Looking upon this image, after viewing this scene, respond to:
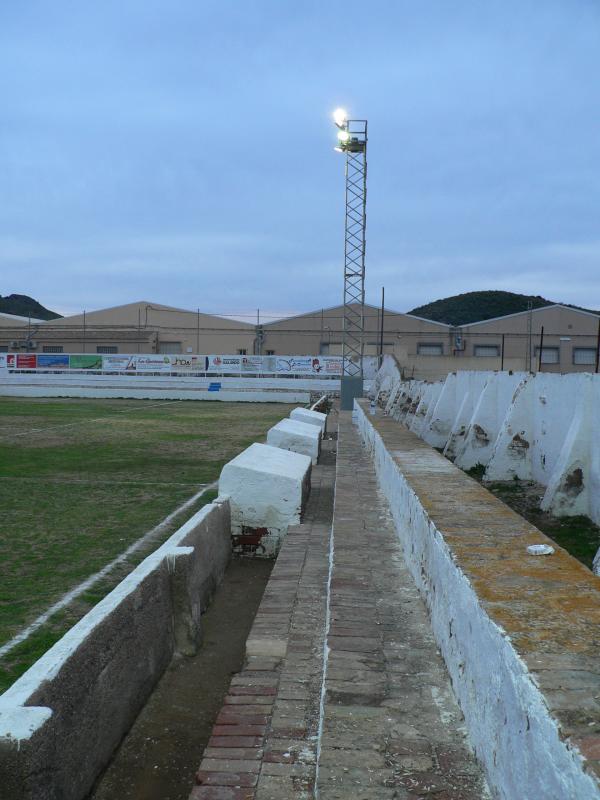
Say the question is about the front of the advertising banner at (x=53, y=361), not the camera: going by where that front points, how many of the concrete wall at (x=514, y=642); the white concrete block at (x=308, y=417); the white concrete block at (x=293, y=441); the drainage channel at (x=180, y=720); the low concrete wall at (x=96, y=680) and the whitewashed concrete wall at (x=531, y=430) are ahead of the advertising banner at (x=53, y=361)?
6

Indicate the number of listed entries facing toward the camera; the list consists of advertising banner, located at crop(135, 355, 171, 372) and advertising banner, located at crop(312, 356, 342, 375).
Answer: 2

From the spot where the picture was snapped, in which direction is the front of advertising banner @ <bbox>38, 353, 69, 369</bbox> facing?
facing the viewer

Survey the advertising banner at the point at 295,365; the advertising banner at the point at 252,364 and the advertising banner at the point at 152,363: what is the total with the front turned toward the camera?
3

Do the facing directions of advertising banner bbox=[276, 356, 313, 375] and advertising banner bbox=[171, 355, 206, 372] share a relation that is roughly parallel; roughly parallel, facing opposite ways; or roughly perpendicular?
roughly parallel

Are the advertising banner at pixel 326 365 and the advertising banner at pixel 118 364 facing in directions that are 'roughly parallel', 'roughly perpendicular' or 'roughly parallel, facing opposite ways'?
roughly parallel

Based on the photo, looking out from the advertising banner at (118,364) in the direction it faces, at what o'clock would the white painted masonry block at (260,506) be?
The white painted masonry block is roughly at 12 o'clock from the advertising banner.

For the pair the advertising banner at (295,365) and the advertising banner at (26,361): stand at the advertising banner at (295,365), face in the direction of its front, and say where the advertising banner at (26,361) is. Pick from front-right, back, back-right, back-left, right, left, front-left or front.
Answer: right

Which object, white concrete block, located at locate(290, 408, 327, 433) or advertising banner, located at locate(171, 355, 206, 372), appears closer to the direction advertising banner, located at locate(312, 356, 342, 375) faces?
the white concrete block

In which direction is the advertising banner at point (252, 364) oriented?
toward the camera

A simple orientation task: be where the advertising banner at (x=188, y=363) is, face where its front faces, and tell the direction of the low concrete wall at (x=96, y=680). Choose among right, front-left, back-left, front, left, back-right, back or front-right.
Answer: front

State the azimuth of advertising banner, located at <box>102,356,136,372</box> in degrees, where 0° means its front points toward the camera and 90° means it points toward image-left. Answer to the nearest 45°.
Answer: approximately 0°

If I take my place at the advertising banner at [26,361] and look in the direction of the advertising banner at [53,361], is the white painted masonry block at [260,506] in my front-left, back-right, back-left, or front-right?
front-right

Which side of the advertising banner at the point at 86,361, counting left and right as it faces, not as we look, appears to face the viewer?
front

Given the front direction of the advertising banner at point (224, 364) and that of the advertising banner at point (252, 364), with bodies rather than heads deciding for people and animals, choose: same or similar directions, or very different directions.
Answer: same or similar directions

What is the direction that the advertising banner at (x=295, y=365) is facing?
toward the camera

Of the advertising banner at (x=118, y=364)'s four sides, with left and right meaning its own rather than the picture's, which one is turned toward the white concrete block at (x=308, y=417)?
front
